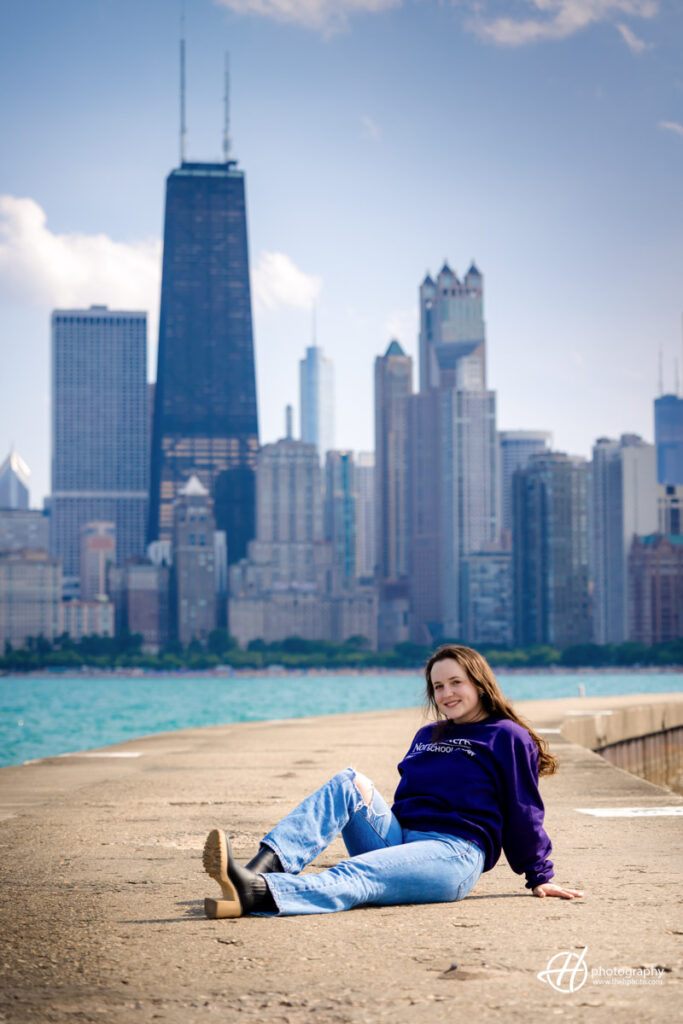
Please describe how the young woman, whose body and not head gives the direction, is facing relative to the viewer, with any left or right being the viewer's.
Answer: facing the viewer and to the left of the viewer
